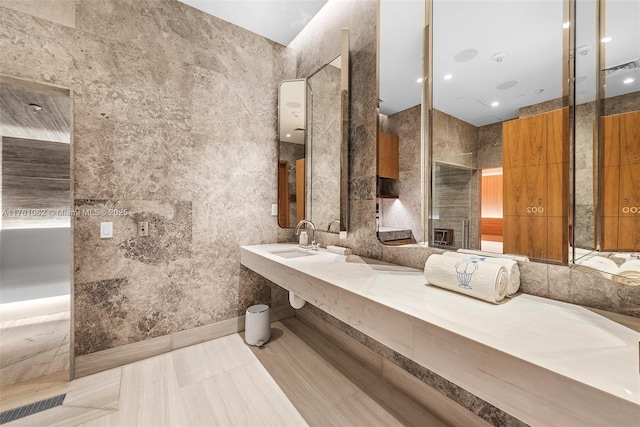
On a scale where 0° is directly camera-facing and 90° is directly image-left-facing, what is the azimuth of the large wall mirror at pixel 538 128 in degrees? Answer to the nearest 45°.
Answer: approximately 45°

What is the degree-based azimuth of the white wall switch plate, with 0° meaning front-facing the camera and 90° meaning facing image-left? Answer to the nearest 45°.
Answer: approximately 0°

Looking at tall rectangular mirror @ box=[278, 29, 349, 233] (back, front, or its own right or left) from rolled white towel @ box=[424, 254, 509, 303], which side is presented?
left

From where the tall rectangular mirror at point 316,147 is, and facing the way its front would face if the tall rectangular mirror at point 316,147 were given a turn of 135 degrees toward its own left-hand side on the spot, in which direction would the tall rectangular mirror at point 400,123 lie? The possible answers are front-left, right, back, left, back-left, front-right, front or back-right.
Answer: front-right

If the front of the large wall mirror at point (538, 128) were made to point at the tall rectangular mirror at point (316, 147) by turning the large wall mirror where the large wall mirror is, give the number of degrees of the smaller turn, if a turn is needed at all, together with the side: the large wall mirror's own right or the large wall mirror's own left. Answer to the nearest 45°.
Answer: approximately 45° to the large wall mirror's own right

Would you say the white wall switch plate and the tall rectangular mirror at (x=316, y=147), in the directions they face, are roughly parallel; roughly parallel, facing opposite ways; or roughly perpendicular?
roughly perpendicular

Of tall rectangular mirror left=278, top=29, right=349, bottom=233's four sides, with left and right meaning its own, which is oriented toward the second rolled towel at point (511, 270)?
left

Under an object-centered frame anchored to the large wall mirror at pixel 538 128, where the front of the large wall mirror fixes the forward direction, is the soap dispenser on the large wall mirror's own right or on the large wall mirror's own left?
on the large wall mirror's own right

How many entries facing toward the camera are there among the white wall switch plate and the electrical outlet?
2

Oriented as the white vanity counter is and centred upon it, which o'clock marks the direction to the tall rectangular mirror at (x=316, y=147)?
The tall rectangular mirror is roughly at 3 o'clock from the white vanity counter.

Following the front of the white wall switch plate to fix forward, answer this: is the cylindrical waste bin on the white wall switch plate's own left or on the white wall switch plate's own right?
on the white wall switch plate's own left

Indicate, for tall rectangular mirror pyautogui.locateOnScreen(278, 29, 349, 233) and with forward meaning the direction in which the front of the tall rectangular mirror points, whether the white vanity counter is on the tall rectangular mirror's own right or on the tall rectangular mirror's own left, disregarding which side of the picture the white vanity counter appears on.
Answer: on the tall rectangular mirror's own left
